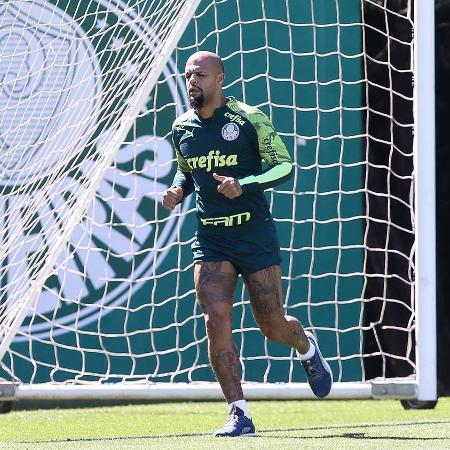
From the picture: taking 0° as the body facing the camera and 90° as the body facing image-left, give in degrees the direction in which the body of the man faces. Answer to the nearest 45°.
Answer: approximately 45°
